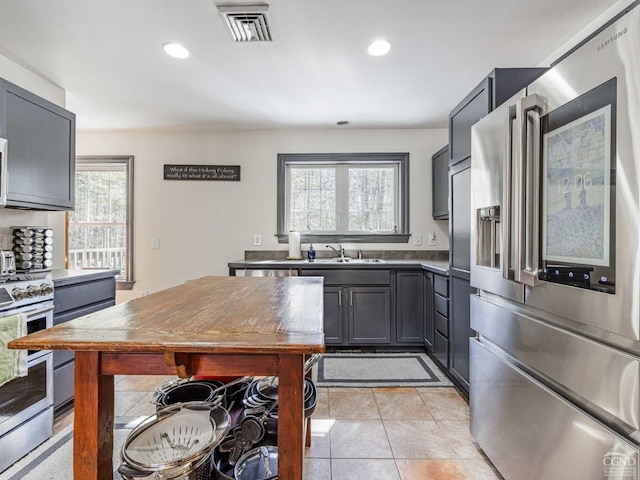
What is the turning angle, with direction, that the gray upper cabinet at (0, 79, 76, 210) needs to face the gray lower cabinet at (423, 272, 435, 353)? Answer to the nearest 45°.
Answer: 0° — it already faces it

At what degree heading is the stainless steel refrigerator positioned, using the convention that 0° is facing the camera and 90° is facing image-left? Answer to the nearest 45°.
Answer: approximately 45°

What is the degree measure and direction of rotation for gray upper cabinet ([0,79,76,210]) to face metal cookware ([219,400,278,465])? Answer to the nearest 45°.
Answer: approximately 45° to its right

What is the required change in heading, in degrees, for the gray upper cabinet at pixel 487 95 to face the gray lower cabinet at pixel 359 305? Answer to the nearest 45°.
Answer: approximately 90° to its right

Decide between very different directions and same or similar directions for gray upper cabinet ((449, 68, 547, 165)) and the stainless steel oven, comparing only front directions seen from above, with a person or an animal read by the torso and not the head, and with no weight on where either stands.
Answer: very different directions

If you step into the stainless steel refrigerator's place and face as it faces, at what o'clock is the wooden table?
The wooden table is roughly at 12 o'clock from the stainless steel refrigerator.

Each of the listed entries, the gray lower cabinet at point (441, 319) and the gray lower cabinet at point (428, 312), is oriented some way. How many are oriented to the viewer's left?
2

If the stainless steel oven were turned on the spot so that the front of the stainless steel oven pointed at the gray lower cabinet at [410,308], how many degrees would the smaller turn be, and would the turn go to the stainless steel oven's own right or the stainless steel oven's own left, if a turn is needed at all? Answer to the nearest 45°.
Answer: approximately 45° to the stainless steel oven's own left

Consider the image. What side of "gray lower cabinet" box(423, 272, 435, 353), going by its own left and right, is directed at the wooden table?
left
